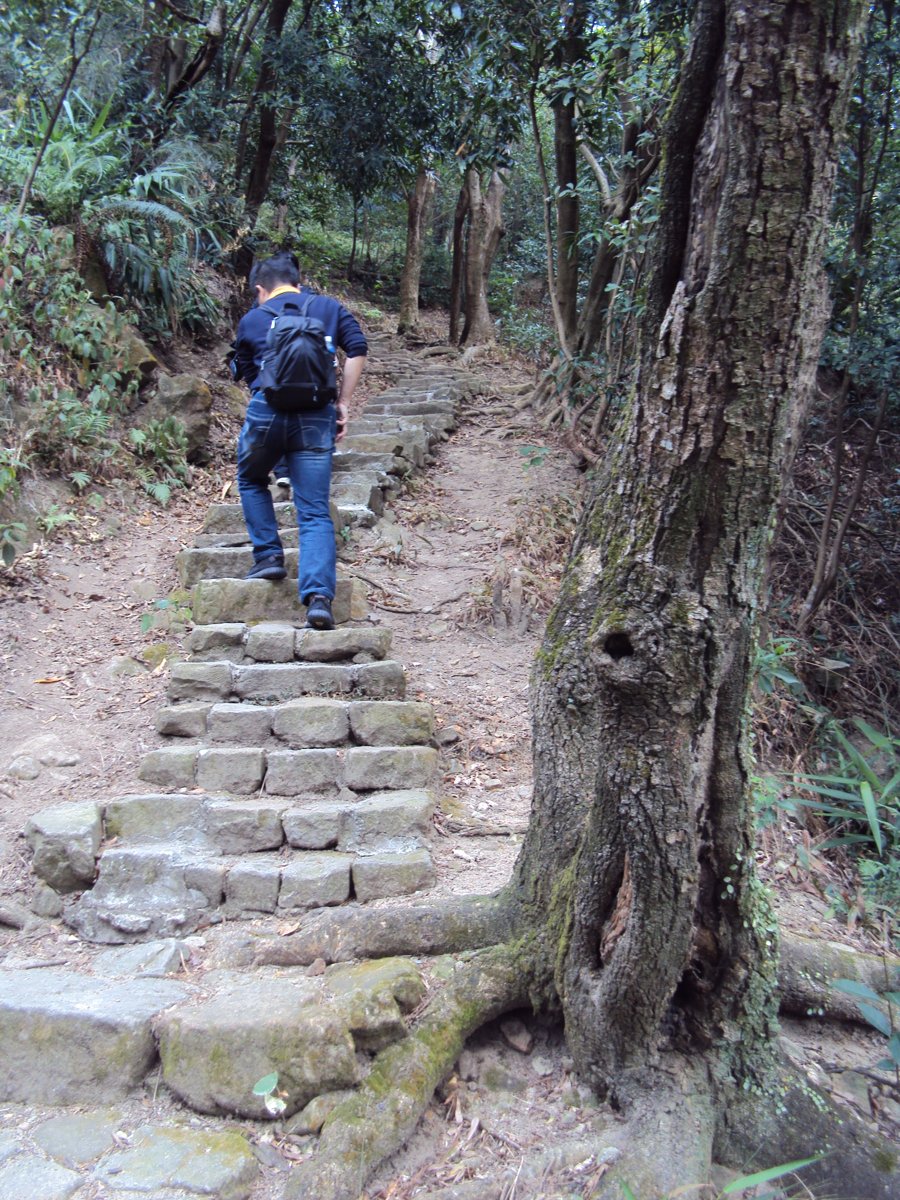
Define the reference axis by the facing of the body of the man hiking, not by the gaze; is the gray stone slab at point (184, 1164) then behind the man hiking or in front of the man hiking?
behind

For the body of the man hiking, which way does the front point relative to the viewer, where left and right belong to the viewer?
facing away from the viewer

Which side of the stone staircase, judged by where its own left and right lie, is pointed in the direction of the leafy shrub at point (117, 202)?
back

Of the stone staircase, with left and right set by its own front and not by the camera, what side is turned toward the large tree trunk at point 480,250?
back

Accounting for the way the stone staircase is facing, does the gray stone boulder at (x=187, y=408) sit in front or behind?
behind

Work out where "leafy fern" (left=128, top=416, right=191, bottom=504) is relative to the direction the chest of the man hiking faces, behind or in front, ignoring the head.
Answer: in front

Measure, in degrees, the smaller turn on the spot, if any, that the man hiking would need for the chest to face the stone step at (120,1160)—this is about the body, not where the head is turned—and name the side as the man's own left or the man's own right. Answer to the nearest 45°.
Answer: approximately 180°

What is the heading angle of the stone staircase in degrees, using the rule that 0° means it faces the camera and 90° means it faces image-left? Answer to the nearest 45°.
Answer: approximately 0°
